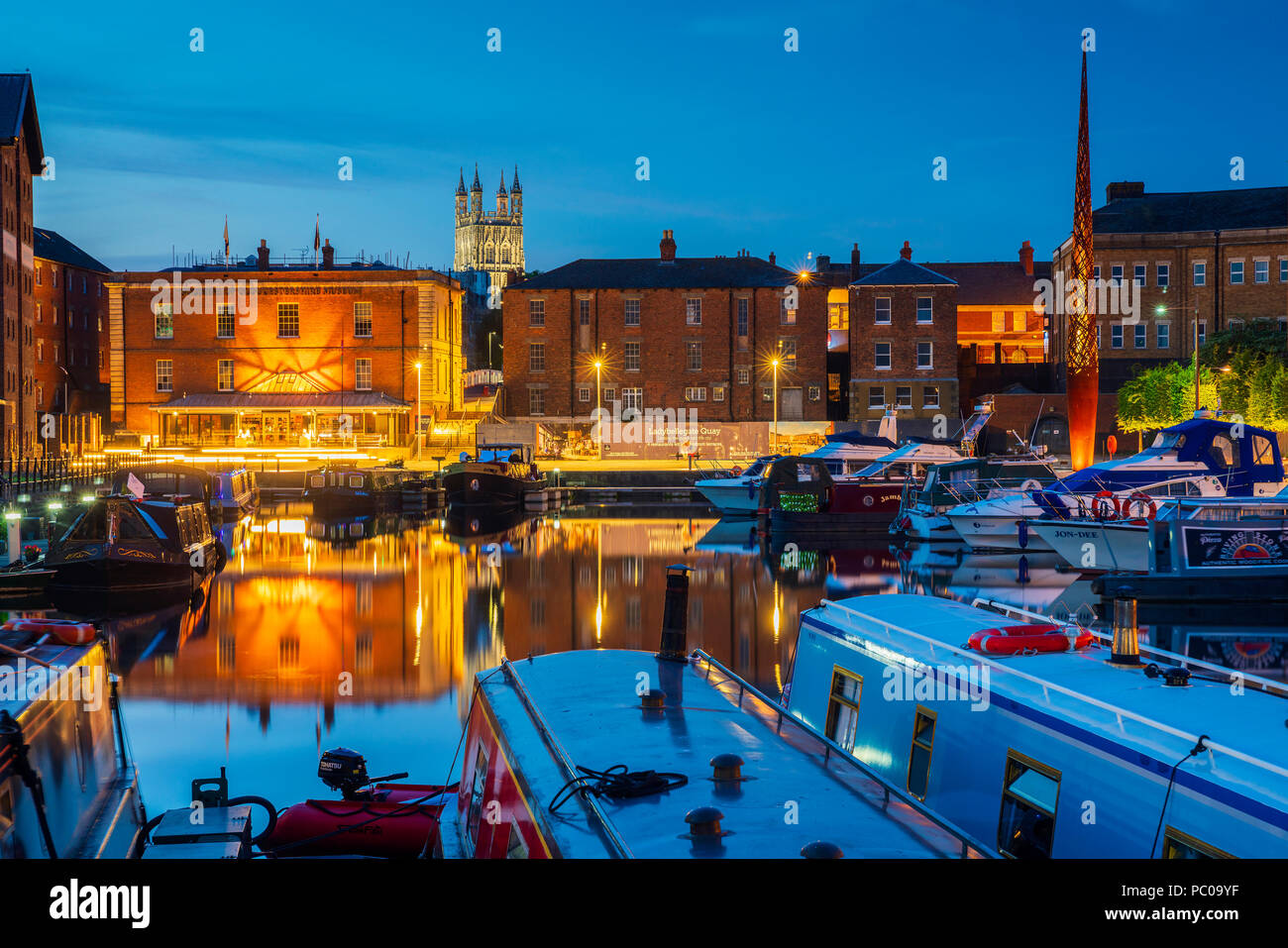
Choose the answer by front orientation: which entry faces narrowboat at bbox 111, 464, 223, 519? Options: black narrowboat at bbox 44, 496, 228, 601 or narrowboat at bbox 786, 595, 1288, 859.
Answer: narrowboat at bbox 786, 595, 1288, 859

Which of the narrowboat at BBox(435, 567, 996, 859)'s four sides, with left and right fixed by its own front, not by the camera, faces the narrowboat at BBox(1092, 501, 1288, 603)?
right

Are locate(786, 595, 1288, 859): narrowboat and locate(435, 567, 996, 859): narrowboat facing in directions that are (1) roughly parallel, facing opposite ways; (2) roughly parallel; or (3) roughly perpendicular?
roughly parallel

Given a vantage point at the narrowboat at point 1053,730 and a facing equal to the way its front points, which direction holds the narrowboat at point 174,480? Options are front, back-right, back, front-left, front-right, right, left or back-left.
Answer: front

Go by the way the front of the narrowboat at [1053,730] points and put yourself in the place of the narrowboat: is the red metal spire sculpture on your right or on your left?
on your right

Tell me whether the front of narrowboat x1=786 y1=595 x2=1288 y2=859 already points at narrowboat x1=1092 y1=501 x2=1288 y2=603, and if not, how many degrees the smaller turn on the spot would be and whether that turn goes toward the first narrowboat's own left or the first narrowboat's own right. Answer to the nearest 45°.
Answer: approximately 45° to the first narrowboat's own right

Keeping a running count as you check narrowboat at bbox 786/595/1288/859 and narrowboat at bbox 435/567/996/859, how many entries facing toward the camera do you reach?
0

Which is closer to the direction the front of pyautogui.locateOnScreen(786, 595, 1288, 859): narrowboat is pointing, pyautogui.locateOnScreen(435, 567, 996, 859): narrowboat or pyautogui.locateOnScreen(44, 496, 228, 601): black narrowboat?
the black narrowboat

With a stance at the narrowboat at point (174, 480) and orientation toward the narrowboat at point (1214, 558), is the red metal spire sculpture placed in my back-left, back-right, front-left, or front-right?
front-left

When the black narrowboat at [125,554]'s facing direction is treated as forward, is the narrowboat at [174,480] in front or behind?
behind

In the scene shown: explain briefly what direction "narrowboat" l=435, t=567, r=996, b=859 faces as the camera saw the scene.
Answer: facing away from the viewer and to the left of the viewer

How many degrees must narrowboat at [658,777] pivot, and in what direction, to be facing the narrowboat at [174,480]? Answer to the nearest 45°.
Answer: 0° — it already faces it

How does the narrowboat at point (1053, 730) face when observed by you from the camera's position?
facing away from the viewer and to the left of the viewer
